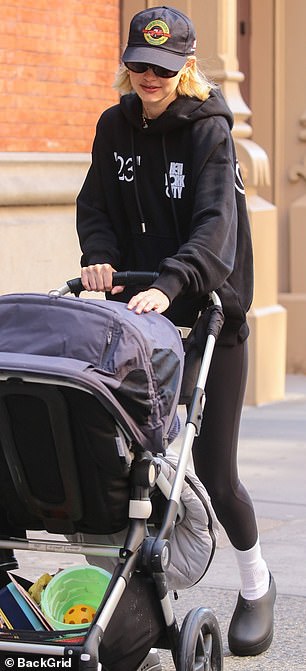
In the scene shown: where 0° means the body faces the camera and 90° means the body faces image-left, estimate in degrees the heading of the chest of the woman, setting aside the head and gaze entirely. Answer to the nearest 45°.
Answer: approximately 45°

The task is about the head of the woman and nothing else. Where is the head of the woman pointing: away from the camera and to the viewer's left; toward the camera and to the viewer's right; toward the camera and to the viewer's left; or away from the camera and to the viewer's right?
toward the camera and to the viewer's left

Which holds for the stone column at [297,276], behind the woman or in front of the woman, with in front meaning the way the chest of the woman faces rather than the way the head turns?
behind

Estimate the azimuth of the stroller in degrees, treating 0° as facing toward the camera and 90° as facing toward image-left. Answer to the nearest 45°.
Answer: approximately 45°
